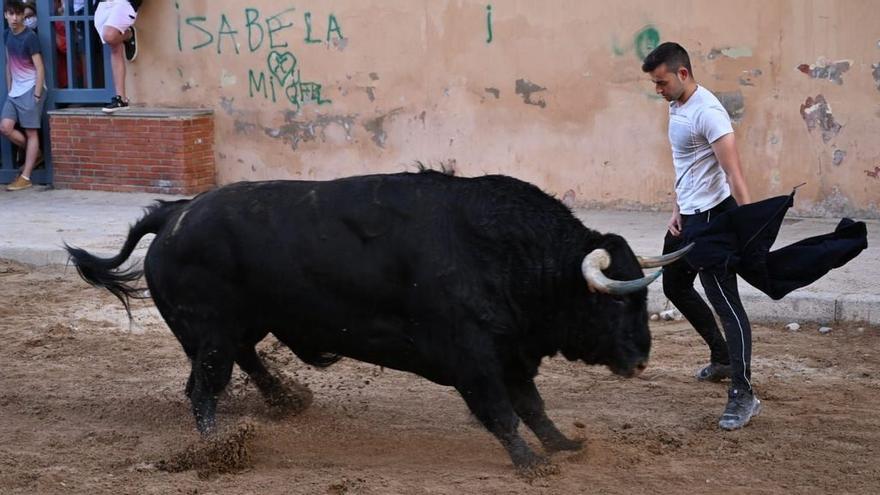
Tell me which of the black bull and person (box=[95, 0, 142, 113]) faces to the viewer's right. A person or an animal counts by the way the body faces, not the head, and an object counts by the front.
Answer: the black bull

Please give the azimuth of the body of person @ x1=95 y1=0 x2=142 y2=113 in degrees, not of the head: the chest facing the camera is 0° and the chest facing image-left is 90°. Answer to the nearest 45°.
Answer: approximately 45°

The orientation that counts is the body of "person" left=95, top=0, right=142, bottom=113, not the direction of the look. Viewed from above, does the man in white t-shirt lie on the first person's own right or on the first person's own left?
on the first person's own left

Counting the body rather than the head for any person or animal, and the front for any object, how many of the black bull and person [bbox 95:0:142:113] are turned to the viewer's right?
1

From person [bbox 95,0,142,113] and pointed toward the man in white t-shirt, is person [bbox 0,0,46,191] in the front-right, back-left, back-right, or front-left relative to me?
back-right

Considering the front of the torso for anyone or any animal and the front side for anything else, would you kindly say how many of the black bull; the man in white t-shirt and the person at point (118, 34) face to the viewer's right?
1

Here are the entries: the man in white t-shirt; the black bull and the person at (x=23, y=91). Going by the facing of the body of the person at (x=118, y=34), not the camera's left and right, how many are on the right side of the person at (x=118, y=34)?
1

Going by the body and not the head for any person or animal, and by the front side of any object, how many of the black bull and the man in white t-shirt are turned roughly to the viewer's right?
1

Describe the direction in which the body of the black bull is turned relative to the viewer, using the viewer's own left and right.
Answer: facing to the right of the viewer

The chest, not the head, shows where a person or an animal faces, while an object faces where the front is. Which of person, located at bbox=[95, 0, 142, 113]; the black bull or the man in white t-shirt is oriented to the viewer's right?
the black bull

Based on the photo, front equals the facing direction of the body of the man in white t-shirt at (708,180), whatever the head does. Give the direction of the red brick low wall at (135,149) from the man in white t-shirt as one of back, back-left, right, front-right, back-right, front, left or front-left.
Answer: right

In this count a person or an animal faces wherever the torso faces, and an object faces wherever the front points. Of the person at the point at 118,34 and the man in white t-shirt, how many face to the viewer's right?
0

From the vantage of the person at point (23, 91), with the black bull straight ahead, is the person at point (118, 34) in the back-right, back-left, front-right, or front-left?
front-left

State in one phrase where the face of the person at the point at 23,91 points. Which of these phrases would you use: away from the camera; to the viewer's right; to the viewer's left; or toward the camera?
toward the camera
